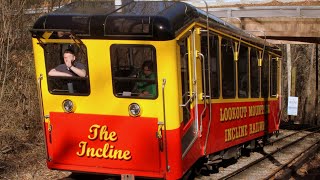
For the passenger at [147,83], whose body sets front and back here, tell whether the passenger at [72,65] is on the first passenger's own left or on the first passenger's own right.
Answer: on the first passenger's own right

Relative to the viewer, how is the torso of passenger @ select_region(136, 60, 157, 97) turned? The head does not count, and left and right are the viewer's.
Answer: facing the viewer and to the left of the viewer

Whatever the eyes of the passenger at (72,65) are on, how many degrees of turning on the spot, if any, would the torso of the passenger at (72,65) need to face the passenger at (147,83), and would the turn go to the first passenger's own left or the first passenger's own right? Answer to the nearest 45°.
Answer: approximately 45° to the first passenger's own left

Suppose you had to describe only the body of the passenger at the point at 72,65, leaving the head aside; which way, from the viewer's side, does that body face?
toward the camera

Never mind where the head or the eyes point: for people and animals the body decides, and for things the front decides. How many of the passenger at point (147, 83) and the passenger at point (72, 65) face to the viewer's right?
0
